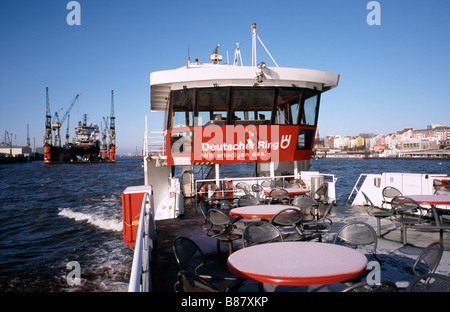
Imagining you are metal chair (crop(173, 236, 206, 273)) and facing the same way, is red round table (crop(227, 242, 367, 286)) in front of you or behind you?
in front

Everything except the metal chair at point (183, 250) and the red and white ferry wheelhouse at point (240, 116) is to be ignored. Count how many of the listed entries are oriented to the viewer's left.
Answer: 0

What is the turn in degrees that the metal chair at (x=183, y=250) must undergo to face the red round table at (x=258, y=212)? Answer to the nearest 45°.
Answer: approximately 90° to its left

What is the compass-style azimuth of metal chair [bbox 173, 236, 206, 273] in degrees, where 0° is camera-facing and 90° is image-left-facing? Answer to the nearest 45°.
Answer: approximately 315°
